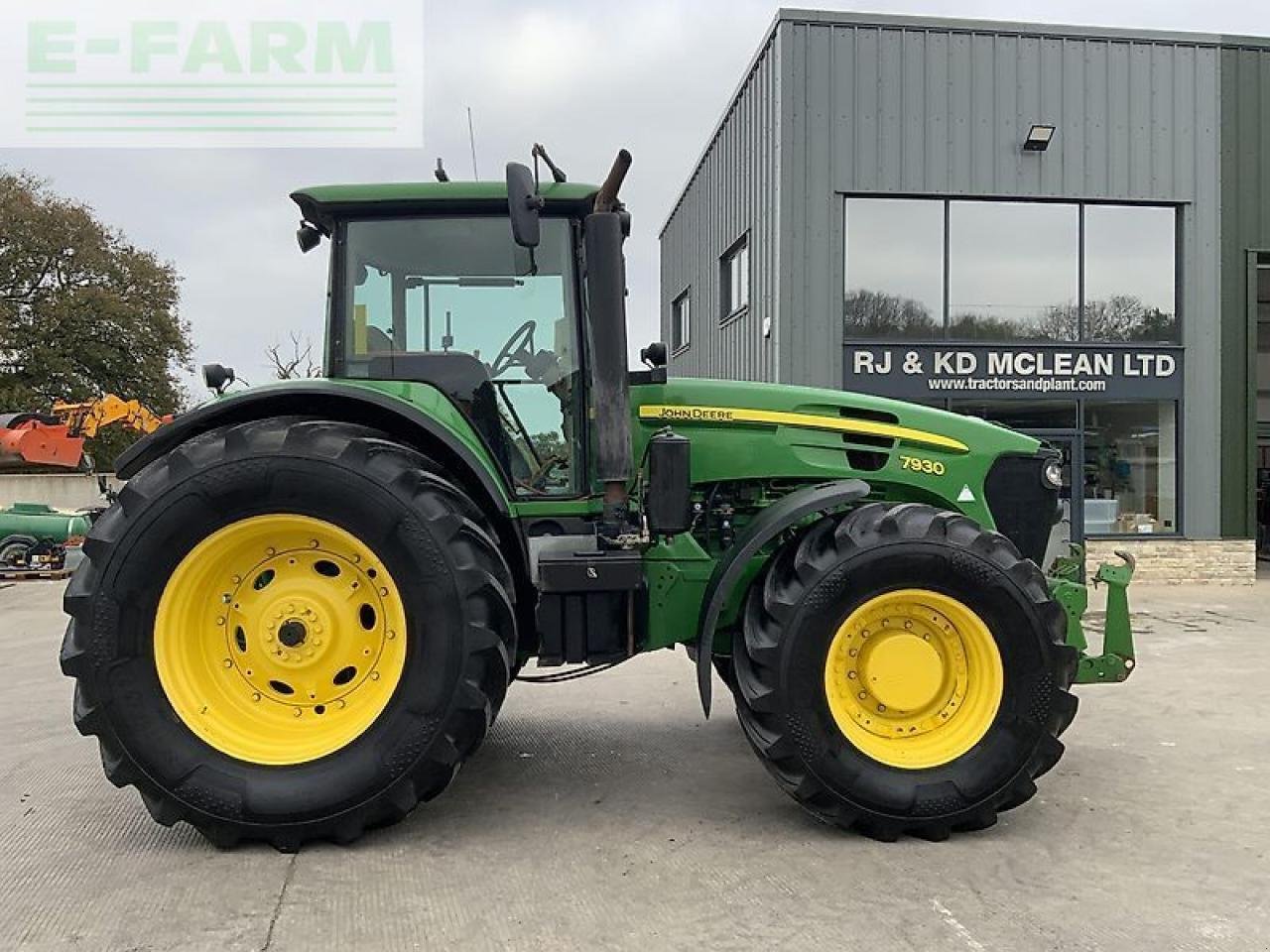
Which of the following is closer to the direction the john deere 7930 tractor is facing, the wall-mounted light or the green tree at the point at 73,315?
the wall-mounted light

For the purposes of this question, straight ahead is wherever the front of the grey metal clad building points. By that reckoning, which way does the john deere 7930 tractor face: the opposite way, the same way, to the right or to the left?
to the left

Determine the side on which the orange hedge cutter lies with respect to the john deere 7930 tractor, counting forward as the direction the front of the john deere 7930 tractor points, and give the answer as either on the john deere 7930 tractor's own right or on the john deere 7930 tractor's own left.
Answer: on the john deere 7930 tractor's own left

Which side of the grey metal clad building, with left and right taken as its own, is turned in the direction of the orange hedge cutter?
right

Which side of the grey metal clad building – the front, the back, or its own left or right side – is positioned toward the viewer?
front

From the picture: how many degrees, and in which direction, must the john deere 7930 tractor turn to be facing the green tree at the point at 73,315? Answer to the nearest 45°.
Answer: approximately 135° to its left

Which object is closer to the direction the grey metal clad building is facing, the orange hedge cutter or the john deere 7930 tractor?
the john deere 7930 tractor

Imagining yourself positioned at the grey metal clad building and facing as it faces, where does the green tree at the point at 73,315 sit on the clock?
The green tree is roughly at 4 o'clock from the grey metal clad building.

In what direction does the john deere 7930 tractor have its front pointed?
to the viewer's right

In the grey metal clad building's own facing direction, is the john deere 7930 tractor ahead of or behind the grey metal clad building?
ahead

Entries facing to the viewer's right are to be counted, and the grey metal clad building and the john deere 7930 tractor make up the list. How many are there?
1

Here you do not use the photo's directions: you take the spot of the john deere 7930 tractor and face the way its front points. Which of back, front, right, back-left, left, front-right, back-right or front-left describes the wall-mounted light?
front-left
